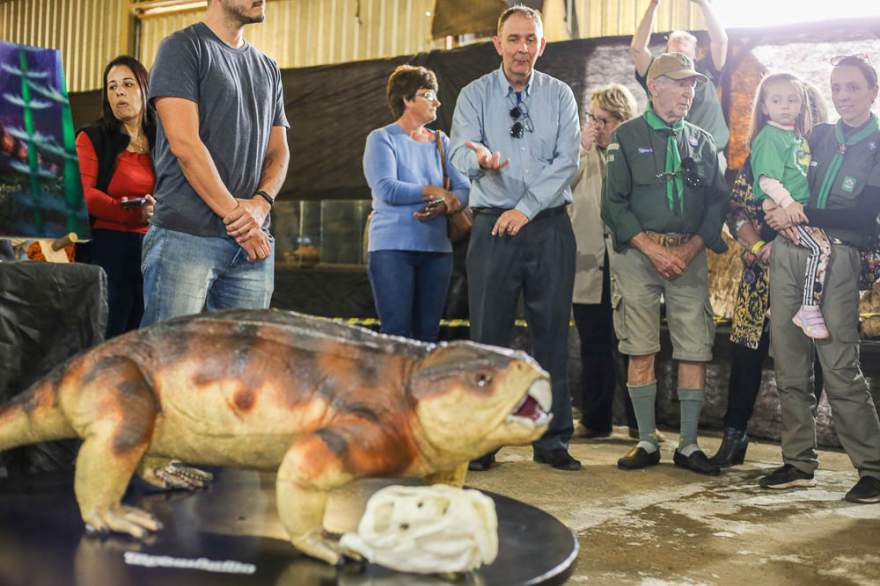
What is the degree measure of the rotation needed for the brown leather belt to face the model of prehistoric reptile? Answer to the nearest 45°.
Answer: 0° — it already faces it

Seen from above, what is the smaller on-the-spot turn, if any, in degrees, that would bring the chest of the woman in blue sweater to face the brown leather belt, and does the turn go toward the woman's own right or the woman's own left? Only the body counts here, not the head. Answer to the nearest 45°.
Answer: approximately 45° to the woman's own left

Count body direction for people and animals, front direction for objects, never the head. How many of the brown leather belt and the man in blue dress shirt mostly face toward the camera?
2
